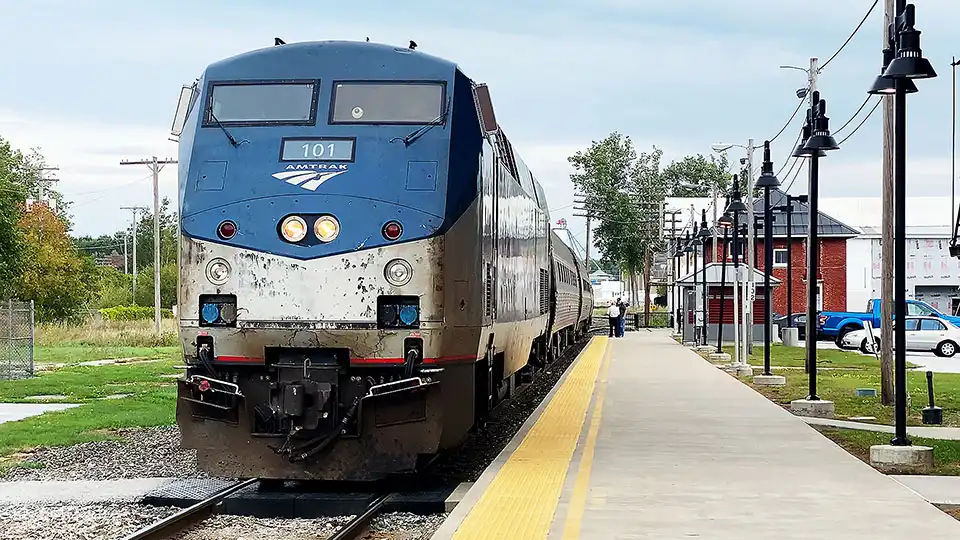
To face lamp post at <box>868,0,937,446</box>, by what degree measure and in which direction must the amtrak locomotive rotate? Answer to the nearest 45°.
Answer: approximately 90° to its left

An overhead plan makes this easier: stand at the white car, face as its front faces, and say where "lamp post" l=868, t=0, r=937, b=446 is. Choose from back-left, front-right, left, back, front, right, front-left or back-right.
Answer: left

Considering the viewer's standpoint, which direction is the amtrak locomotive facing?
facing the viewer

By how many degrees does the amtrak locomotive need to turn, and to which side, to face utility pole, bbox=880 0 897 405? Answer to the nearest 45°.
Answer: approximately 135° to its left

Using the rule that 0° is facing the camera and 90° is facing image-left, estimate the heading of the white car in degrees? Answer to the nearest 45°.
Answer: approximately 90°

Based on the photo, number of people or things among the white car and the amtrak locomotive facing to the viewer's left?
1

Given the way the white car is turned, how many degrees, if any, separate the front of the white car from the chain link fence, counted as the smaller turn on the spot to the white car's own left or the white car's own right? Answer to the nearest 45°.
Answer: approximately 45° to the white car's own left

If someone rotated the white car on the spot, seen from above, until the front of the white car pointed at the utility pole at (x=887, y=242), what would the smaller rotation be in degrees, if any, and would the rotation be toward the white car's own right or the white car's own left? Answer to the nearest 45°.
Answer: approximately 90° to the white car's own left
